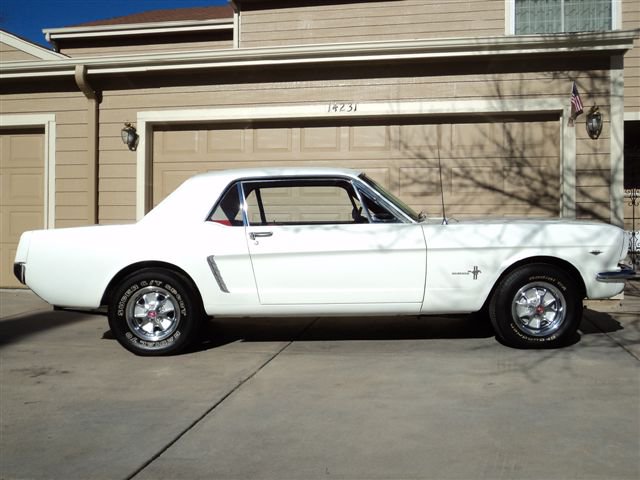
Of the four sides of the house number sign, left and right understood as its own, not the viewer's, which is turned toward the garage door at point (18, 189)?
right

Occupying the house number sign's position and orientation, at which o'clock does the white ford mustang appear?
The white ford mustang is roughly at 12 o'clock from the house number sign.

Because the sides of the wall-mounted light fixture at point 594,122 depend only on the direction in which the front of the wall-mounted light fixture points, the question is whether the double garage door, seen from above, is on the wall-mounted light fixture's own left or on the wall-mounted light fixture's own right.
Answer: on the wall-mounted light fixture's own right

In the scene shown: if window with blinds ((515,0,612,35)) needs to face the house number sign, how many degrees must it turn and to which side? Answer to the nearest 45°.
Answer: approximately 45° to its right

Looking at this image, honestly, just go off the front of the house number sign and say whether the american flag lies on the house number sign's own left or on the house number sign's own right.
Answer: on the house number sign's own left

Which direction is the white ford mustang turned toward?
to the viewer's right

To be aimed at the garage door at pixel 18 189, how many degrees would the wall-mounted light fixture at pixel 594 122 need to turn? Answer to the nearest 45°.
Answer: approximately 90° to its right

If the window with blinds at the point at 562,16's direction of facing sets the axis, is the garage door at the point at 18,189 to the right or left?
on its right
